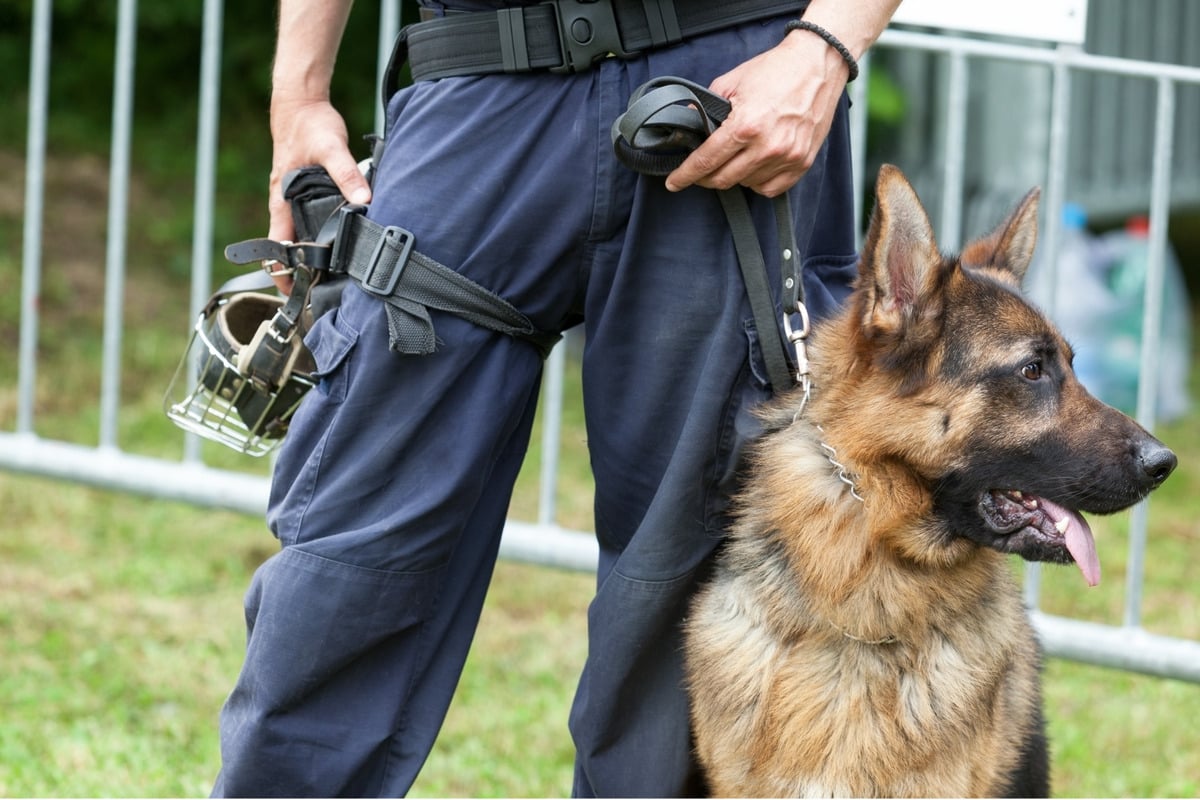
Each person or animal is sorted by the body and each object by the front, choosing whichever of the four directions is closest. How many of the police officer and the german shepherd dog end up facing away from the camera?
0

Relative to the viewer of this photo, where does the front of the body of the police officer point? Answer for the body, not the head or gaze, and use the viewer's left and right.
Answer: facing the viewer

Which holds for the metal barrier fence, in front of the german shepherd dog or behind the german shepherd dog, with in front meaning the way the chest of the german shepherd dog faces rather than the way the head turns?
behind

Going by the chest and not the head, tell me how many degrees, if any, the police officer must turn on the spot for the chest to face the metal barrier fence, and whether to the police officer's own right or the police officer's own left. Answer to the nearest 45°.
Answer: approximately 180°

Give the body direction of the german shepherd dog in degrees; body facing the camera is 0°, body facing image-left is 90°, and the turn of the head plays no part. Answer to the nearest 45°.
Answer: approximately 315°
